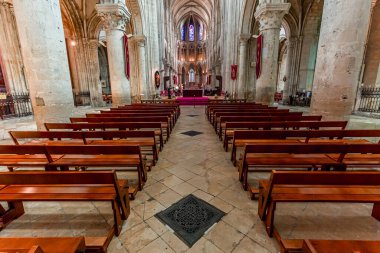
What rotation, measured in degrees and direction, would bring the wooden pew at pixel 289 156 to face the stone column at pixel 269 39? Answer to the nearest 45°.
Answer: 0° — it already faces it

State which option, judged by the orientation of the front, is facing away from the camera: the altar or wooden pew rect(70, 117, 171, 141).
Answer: the wooden pew

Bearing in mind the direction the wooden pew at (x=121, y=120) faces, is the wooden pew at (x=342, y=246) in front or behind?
behind

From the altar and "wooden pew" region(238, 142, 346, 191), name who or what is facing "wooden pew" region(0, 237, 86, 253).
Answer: the altar

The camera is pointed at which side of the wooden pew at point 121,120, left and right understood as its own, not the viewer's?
back

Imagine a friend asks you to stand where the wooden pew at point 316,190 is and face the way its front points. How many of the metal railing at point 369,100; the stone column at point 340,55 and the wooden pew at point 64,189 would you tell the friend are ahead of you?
2

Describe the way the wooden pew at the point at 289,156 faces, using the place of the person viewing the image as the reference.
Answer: facing away from the viewer

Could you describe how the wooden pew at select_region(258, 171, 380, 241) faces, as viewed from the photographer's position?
facing away from the viewer

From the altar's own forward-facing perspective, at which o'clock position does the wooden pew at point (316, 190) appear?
The wooden pew is roughly at 12 o'clock from the altar.

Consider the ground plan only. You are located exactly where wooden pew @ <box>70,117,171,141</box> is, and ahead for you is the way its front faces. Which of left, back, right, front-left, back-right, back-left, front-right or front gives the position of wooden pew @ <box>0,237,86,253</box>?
back

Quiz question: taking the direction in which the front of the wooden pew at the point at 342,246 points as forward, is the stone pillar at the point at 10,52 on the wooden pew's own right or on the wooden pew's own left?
on the wooden pew's own left

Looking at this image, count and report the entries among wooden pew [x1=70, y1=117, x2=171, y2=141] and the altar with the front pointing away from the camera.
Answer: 1

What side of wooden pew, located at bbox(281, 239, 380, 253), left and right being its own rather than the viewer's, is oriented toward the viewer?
back
